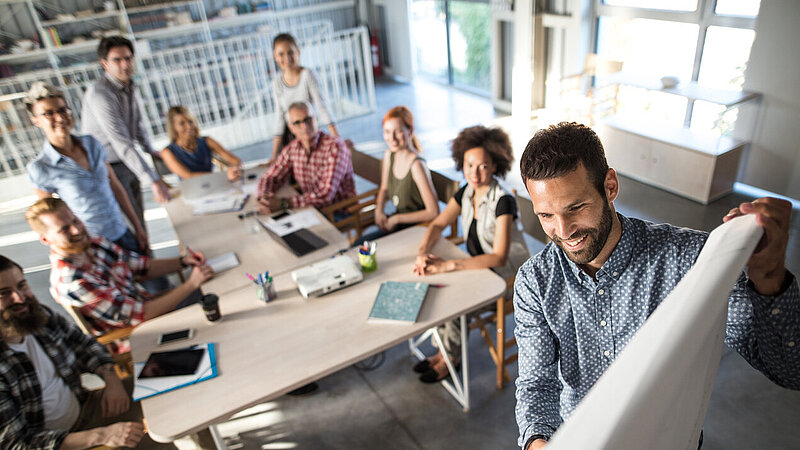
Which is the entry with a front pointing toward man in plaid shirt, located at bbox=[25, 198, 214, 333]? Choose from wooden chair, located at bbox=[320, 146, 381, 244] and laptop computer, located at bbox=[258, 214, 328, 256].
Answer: the wooden chair

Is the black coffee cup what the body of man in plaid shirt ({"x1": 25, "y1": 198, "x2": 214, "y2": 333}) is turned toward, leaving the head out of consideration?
yes

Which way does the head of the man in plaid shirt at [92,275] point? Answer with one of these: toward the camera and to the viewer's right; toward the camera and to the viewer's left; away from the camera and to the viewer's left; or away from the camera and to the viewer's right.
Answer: toward the camera and to the viewer's right

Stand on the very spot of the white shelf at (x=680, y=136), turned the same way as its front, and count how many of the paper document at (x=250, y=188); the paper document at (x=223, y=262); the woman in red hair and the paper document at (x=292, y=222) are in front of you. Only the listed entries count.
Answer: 4

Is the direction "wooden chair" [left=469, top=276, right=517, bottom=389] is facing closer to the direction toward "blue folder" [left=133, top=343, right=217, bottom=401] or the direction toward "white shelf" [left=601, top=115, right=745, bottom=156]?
the blue folder

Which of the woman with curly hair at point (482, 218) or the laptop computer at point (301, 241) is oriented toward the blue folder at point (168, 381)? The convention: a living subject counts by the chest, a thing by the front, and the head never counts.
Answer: the woman with curly hair

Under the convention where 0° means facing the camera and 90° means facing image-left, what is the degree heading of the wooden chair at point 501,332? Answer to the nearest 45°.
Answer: approximately 45°

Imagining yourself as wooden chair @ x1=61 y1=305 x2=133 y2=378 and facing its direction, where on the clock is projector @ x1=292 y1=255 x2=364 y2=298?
The projector is roughly at 1 o'clock from the wooden chair.

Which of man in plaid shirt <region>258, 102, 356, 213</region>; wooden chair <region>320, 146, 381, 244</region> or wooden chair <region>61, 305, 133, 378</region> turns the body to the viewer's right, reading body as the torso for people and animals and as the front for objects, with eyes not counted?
wooden chair <region>61, 305, 133, 378</region>

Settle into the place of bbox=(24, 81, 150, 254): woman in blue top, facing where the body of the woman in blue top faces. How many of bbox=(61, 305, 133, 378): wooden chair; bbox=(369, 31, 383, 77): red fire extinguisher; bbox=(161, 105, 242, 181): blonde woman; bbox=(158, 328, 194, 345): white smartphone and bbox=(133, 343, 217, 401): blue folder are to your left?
2

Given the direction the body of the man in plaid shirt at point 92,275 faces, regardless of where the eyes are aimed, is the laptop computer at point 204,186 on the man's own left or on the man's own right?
on the man's own left

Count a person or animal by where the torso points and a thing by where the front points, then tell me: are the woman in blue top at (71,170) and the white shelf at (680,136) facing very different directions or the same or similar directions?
very different directions

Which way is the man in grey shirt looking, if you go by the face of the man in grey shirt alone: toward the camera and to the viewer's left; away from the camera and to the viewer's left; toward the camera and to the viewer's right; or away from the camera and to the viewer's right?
toward the camera and to the viewer's right

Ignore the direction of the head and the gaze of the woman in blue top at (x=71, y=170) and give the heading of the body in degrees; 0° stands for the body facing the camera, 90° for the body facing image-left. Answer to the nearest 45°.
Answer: approximately 315°
